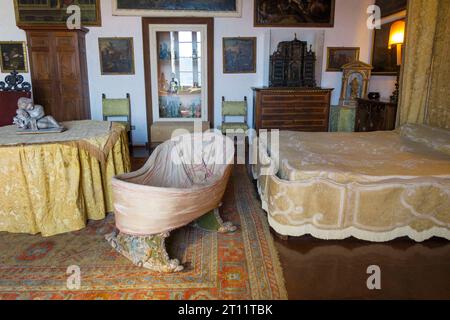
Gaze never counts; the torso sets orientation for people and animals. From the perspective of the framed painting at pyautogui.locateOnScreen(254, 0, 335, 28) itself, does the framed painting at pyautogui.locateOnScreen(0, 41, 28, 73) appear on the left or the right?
on its right

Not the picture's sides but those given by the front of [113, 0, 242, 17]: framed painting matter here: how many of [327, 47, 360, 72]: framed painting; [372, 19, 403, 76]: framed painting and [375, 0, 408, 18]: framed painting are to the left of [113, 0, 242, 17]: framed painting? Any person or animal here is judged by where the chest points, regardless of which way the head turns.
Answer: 3

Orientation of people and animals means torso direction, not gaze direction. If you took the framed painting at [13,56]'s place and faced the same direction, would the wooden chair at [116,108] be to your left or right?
on your left

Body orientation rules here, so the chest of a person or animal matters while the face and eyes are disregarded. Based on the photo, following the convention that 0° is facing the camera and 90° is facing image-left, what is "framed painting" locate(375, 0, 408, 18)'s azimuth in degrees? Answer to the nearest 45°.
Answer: approximately 45°

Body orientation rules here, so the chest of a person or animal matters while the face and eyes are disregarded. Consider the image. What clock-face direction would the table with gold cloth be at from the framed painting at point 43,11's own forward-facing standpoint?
The table with gold cloth is roughly at 12 o'clock from the framed painting.

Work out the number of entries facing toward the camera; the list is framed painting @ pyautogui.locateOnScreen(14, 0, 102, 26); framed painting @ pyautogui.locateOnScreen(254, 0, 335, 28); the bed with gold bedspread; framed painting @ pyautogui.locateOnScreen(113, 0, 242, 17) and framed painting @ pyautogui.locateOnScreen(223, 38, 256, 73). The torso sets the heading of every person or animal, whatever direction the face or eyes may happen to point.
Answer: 4

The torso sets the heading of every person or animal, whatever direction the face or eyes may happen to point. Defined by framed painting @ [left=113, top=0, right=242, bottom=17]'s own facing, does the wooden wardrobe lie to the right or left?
on its right

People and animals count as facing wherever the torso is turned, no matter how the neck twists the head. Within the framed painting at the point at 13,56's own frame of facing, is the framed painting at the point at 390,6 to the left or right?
on its left

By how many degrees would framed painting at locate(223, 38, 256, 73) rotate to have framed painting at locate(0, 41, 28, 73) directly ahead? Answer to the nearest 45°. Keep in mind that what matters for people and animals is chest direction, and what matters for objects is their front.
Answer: approximately 90° to its right

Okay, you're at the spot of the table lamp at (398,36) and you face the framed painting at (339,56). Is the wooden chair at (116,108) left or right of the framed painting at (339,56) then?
left

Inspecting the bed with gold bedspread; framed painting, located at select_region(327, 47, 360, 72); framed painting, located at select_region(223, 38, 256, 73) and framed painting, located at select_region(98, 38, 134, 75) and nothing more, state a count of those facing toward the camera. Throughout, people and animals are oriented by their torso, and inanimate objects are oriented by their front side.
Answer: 3

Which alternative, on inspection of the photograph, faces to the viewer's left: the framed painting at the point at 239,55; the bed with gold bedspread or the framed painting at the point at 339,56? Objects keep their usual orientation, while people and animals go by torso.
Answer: the bed with gold bedspread

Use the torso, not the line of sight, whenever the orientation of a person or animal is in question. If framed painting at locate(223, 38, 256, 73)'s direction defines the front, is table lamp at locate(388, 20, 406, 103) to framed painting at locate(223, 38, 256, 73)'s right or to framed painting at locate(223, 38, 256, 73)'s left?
on its left
